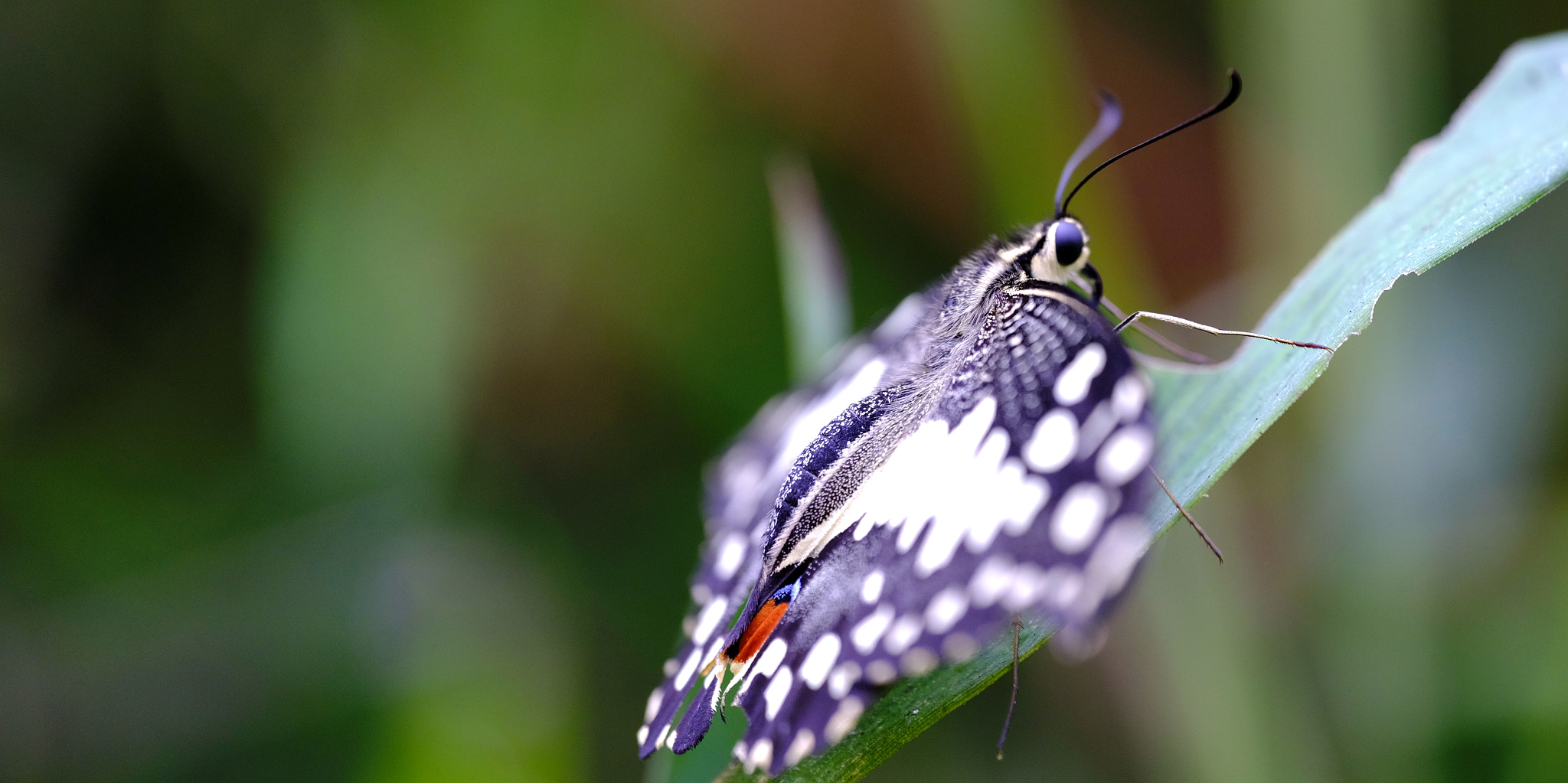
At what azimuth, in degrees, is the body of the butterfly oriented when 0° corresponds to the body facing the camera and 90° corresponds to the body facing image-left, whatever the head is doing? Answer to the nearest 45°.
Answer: approximately 270°
